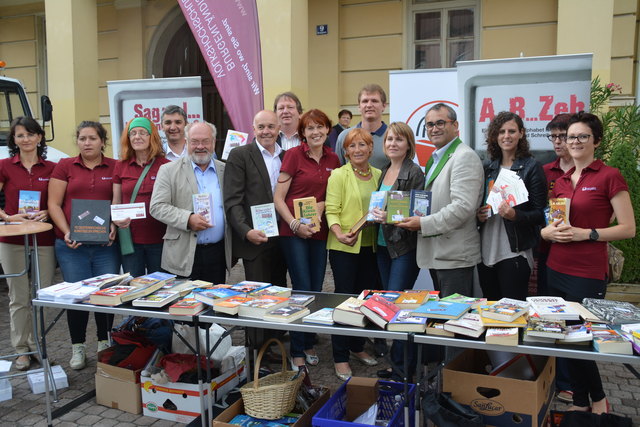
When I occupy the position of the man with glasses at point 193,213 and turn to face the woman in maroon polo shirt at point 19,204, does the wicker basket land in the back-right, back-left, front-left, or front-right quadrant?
back-left

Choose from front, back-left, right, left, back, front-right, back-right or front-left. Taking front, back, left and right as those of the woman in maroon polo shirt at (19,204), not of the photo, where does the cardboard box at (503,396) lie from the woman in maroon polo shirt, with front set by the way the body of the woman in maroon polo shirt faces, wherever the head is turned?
front-left

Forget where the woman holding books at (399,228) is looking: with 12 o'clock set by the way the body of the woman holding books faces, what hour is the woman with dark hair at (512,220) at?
The woman with dark hair is roughly at 8 o'clock from the woman holding books.

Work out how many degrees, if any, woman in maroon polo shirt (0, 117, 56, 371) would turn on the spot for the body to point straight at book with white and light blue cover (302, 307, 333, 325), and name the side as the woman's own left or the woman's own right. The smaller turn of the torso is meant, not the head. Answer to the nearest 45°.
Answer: approximately 45° to the woman's own left

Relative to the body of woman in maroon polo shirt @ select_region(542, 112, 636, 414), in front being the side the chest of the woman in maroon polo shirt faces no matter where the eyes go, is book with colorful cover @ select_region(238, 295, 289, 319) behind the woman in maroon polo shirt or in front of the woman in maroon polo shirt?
in front

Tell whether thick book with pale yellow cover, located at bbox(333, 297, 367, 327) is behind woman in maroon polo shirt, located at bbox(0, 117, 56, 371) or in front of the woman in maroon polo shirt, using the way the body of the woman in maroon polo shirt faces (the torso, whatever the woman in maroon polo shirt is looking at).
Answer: in front

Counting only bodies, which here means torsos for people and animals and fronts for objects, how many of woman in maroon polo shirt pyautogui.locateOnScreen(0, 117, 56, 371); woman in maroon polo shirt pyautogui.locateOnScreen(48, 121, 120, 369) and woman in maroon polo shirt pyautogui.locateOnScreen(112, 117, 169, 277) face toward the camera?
3

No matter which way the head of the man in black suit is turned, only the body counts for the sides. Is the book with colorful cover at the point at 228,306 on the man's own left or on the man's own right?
on the man's own right

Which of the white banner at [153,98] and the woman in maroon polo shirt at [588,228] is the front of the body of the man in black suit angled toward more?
the woman in maroon polo shirt
